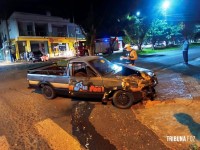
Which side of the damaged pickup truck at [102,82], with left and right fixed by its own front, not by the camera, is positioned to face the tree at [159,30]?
left

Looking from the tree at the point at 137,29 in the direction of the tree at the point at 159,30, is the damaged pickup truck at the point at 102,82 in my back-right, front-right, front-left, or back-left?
back-right

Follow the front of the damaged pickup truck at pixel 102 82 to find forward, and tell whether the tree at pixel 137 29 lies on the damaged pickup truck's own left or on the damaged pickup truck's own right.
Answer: on the damaged pickup truck's own left

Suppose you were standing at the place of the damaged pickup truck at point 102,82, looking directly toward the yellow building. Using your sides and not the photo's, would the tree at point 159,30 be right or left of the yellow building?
right

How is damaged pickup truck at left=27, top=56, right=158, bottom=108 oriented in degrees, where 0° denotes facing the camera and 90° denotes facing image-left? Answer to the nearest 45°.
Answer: approximately 315°

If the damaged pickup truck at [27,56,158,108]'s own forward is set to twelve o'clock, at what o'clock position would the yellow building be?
The yellow building is roughly at 7 o'clock from the damaged pickup truck.
